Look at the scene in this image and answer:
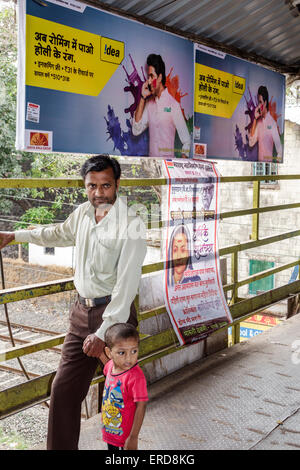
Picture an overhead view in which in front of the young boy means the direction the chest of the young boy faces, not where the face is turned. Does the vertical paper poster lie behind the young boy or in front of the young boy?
behind

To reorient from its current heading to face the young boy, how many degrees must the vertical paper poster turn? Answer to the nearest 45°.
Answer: approximately 45° to its right

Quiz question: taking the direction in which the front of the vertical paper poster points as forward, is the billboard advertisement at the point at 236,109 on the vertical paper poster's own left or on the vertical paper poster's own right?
on the vertical paper poster's own left

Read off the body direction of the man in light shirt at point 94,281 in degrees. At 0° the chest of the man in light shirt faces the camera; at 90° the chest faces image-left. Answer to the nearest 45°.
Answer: approximately 45°

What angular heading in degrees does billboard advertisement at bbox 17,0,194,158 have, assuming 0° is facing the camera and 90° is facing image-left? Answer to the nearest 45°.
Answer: approximately 315°
